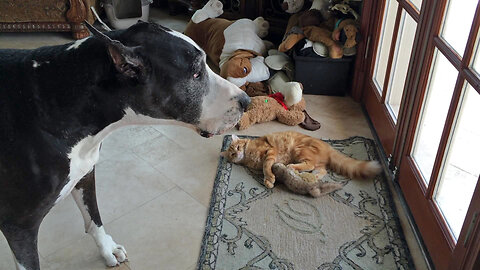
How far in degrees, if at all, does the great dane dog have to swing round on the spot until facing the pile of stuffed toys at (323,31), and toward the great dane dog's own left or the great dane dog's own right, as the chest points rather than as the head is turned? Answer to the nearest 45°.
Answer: approximately 45° to the great dane dog's own left

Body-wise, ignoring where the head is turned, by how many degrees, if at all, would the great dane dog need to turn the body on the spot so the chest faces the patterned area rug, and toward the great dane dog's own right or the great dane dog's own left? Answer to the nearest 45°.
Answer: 0° — it already faces it

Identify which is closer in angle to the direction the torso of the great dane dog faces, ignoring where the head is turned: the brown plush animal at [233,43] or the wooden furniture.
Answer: the brown plush animal

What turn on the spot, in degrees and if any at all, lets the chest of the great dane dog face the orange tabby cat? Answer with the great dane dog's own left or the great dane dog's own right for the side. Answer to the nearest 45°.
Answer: approximately 45° to the great dane dog's own left

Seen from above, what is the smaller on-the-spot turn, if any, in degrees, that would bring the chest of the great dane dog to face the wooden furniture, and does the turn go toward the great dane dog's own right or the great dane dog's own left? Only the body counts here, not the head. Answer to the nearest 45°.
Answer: approximately 90° to the great dane dog's own left

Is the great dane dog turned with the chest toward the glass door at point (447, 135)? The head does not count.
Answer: yes

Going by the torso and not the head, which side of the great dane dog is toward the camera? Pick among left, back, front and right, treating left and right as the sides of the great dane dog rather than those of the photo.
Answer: right

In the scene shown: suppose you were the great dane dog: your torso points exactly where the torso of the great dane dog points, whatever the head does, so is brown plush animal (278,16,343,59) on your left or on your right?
on your left

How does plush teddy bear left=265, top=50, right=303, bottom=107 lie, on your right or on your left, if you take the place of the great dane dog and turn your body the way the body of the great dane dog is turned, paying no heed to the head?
on your left

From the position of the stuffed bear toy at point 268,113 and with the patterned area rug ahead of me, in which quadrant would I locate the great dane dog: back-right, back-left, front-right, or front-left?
front-right

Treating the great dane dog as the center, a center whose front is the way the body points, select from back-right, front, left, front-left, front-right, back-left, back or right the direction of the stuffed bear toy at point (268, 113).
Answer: front-left
